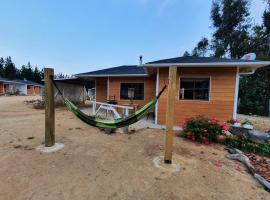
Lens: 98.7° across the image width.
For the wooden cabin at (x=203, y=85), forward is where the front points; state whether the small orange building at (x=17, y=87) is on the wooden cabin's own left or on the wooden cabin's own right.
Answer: on the wooden cabin's own right

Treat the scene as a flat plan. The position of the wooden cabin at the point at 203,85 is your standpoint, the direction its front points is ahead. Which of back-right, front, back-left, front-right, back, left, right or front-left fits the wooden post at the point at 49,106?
front-right

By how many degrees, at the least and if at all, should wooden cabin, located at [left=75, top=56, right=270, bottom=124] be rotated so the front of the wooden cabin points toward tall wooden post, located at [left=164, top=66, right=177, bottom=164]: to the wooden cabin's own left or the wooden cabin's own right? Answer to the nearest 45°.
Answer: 0° — it already faces it

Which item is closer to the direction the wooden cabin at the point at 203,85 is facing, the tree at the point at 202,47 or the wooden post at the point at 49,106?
the wooden post

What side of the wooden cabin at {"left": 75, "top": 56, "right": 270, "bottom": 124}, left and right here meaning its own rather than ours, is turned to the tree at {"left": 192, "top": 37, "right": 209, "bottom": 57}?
back

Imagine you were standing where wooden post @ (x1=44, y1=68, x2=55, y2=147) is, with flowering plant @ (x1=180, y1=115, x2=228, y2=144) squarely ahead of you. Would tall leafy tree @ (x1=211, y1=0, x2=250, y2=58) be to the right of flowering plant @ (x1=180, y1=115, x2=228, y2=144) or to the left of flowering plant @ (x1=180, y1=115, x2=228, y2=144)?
left

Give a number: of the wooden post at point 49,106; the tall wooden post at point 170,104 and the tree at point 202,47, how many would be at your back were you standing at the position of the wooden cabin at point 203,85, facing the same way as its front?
1

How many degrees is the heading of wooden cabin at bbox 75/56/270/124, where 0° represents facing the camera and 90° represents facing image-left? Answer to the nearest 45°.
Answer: approximately 0°

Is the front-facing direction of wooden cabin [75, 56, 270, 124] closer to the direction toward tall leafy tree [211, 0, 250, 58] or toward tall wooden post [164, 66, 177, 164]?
the tall wooden post

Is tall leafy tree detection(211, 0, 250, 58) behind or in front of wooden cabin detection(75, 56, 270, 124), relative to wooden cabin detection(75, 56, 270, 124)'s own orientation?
behind
